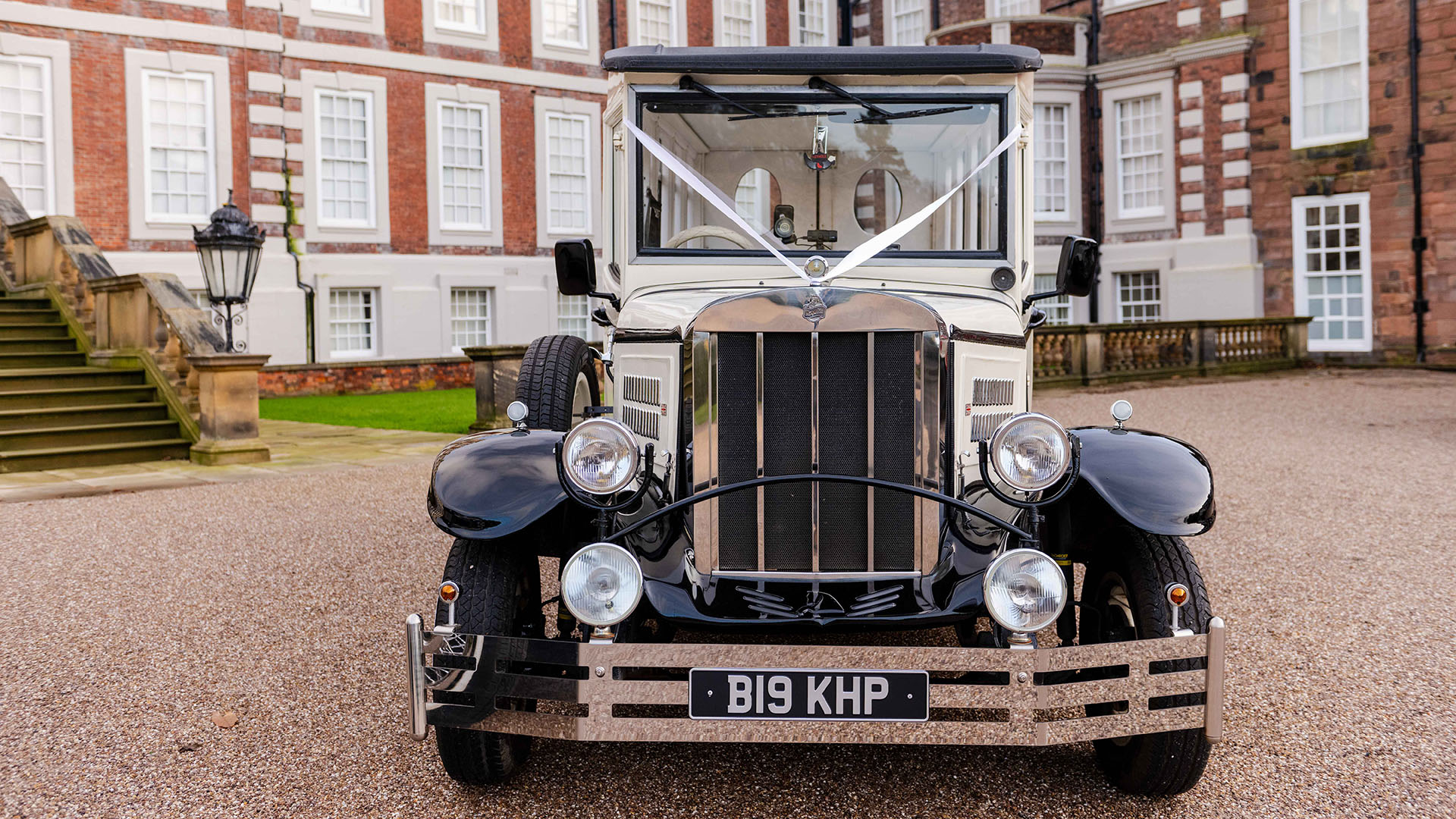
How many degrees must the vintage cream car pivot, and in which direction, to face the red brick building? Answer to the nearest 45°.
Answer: approximately 180°

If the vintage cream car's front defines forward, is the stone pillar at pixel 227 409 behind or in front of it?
behind

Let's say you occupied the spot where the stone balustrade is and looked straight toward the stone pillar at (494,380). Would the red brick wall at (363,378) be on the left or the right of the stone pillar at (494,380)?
right

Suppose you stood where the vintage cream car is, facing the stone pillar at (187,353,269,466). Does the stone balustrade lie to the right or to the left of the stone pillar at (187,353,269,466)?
right

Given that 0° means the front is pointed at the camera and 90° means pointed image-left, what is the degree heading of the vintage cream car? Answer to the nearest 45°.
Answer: approximately 0°

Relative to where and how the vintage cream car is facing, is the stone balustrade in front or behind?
behind

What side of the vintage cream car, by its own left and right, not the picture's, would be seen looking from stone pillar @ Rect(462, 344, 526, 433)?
back

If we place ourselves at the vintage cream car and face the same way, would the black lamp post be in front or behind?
behind
